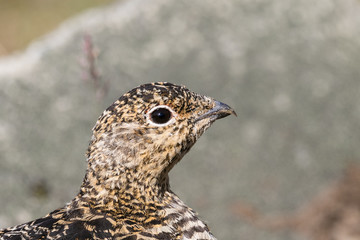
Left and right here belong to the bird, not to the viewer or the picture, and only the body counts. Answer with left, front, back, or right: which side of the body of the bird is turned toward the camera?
right
